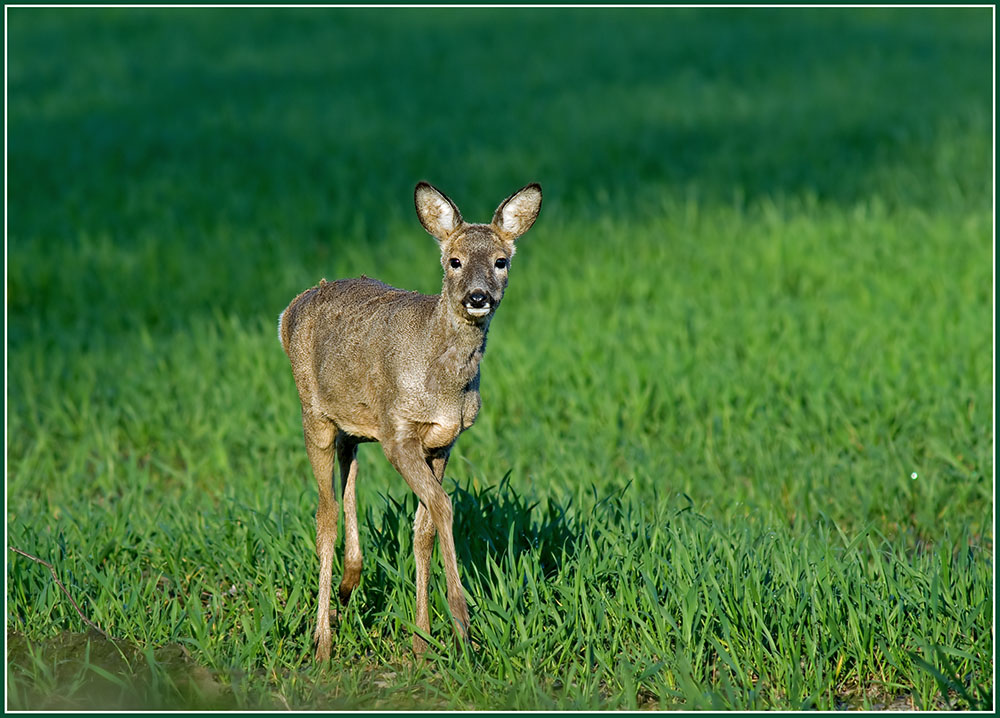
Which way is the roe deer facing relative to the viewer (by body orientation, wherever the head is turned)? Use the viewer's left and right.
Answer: facing the viewer and to the right of the viewer
